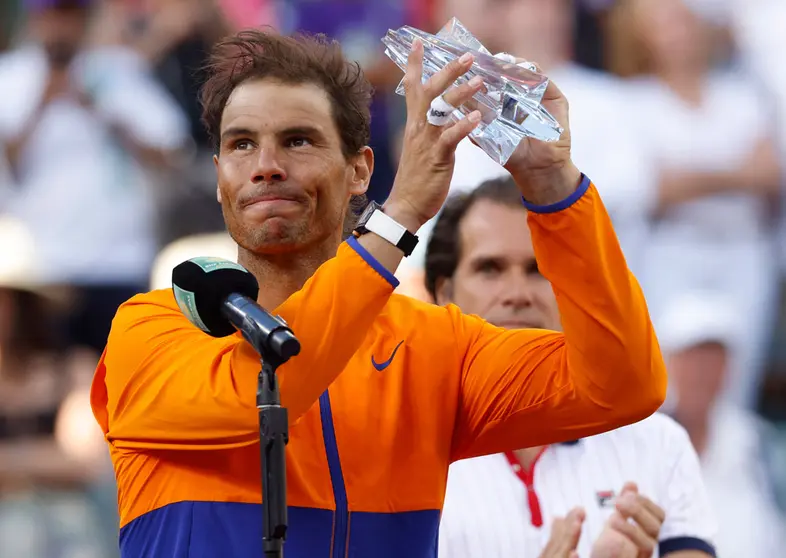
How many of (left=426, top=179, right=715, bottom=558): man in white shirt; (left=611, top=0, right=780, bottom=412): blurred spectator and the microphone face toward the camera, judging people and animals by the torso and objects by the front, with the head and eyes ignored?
2

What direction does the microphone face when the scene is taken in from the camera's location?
facing away from the viewer and to the left of the viewer

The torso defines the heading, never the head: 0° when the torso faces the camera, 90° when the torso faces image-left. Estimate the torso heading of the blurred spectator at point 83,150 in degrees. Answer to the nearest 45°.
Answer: approximately 0°

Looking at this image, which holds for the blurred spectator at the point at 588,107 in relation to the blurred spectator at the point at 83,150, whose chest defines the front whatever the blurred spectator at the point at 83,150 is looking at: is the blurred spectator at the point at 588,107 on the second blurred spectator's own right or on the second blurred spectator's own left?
on the second blurred spectator's own left

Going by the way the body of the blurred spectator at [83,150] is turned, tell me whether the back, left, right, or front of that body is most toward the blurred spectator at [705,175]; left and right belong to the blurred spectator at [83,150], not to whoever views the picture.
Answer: left
